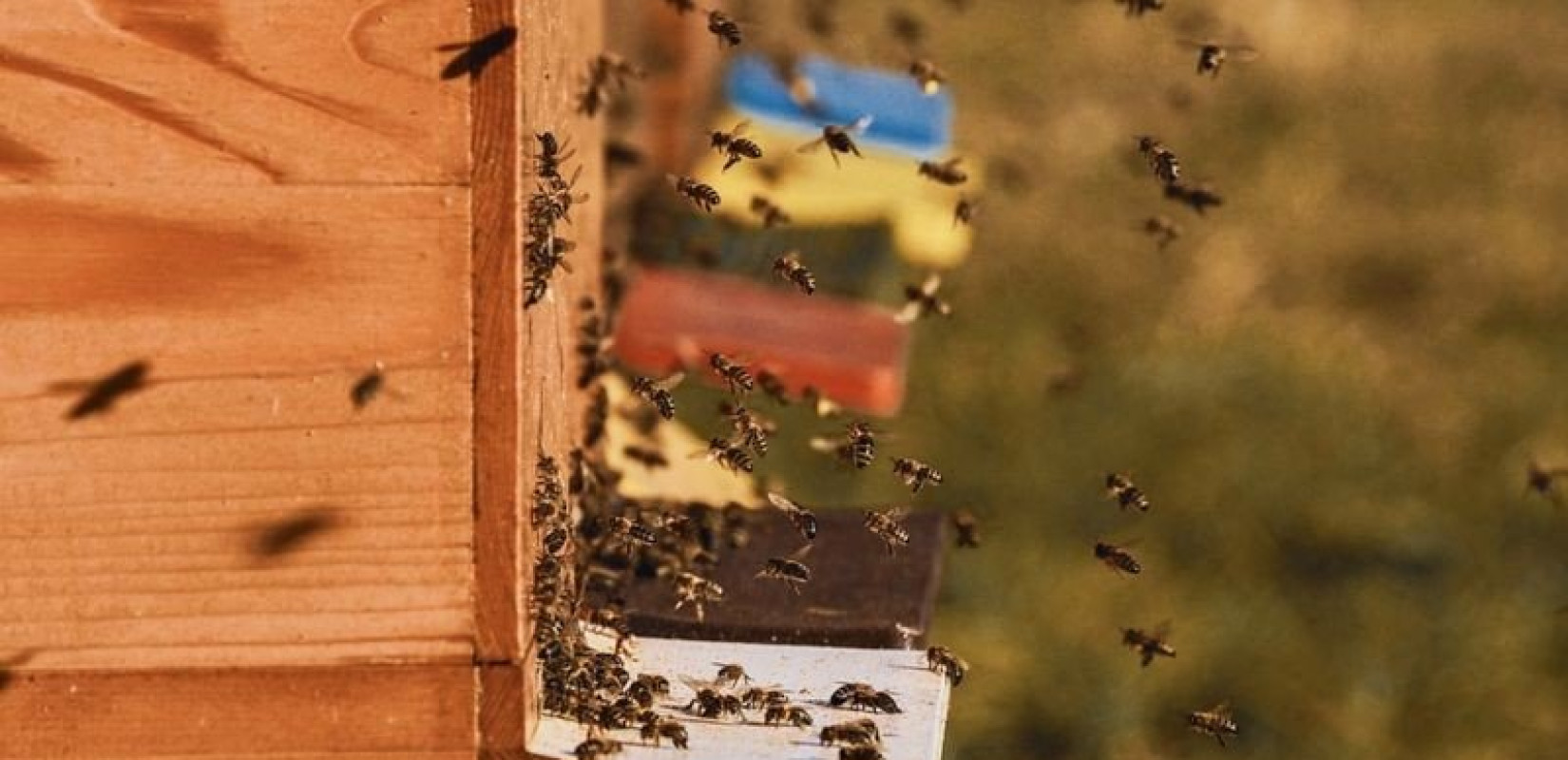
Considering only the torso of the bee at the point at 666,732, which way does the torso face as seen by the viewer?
to the viewer's left

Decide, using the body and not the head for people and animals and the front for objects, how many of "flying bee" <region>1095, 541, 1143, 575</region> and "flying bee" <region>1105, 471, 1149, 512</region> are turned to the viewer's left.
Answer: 2

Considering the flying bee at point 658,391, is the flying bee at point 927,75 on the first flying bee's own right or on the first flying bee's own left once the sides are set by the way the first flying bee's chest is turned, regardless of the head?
on the first flying bee's own right

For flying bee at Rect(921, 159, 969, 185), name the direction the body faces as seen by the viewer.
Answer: to the viewer's left

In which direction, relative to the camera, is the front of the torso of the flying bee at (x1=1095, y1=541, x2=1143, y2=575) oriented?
to the viewer's left

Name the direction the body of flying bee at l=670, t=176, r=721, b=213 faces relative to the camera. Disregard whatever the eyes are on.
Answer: to the viewer's left

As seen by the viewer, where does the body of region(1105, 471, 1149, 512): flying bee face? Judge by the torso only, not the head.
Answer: to the viewer's left
